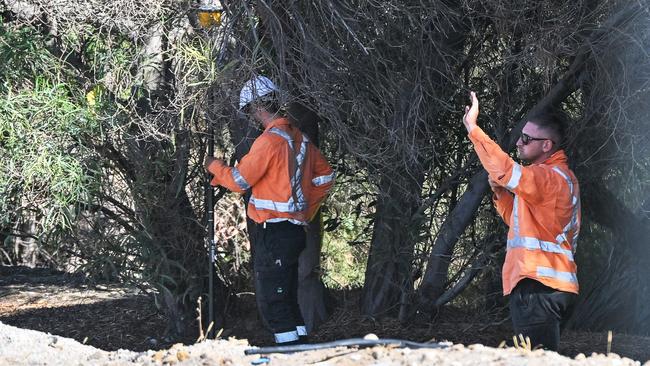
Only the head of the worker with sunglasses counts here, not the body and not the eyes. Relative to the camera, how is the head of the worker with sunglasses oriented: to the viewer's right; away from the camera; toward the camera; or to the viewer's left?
to the viewer's left

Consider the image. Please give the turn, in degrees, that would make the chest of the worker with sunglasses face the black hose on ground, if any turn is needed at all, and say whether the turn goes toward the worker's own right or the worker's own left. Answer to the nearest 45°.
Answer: approximately 45° to the worker's own left

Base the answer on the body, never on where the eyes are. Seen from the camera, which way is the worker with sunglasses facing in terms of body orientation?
to the viewer's left
